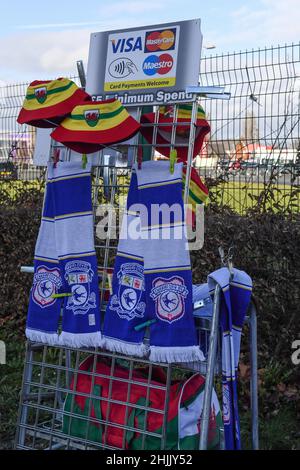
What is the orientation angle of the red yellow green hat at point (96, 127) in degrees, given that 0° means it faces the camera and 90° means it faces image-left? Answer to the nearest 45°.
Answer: approximately 0°

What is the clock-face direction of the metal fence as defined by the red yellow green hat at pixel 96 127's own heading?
The metal fence is roughly at 7 o'clock from the red yellow green hat.
